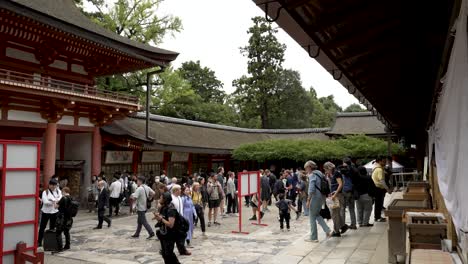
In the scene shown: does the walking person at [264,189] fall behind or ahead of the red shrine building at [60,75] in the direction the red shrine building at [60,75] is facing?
ahead

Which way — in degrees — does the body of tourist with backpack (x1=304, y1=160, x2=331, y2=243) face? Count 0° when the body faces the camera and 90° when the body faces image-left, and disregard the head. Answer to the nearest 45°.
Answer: approximately 90°

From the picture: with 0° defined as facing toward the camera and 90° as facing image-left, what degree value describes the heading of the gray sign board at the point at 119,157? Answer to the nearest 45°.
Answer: approximately 0°

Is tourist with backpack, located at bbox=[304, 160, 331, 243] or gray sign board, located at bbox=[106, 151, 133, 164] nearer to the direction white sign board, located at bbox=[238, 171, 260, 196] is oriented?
the tourist with backpack

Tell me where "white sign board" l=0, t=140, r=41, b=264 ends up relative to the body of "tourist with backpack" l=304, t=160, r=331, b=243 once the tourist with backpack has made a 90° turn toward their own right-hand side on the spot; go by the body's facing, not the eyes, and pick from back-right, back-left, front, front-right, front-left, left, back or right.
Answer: back-left

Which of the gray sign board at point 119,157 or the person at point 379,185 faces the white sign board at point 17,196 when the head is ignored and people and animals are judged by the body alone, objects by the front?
the gray sign board at point 119,157

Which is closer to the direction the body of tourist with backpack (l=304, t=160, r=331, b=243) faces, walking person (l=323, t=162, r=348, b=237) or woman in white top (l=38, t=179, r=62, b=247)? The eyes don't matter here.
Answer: the woman in white top

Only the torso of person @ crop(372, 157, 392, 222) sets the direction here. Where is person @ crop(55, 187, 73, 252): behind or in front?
behind

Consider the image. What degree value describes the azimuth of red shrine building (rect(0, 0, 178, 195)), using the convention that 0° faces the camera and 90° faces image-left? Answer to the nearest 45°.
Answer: approximately 315°

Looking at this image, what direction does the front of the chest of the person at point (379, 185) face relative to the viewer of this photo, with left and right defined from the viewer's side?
facing to the right of the viewer

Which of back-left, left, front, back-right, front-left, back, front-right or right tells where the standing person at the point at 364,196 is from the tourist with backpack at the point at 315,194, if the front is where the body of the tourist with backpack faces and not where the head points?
back-right

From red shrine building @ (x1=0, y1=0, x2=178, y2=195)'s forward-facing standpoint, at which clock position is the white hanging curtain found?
The white hanging curtain is roughly at 1 o'clock from the red shrine building.

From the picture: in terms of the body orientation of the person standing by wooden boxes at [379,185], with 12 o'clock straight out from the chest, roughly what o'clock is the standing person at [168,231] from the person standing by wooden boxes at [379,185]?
the standing person at [168,231] is roughly at 4 o'clock from the person standing by wooden boxes at [379,185].

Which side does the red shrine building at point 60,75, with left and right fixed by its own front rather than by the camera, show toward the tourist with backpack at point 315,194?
front
